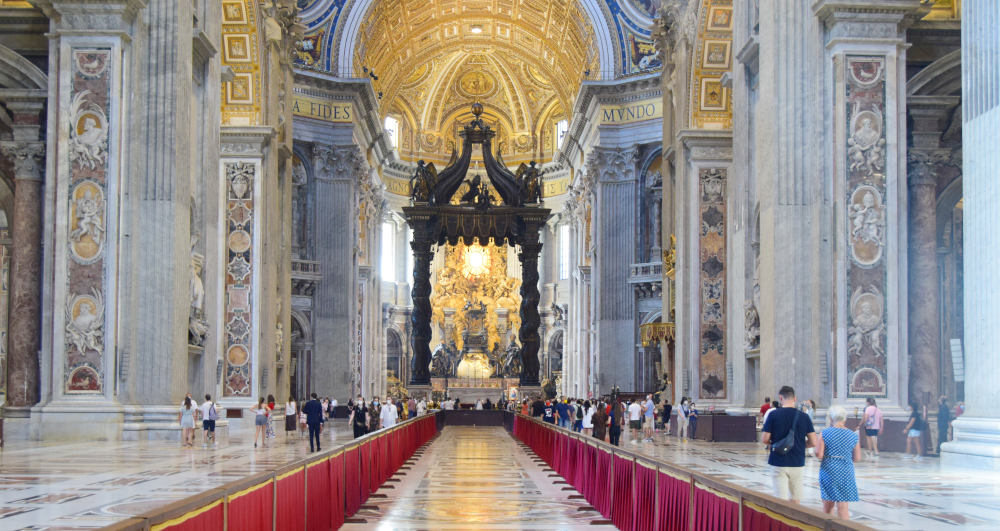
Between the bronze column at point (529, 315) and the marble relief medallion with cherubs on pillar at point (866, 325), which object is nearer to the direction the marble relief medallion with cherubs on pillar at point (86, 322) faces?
the marble relief medallion with cherubs on pillar at point (866, 325)

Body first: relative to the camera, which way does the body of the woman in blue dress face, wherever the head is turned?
away from the camera
